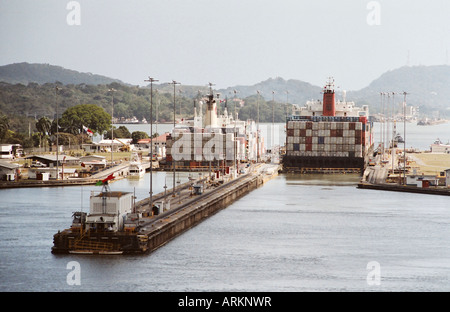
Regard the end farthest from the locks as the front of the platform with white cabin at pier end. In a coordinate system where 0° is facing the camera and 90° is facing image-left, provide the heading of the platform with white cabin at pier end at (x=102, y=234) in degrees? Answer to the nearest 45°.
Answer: approximately 0°
